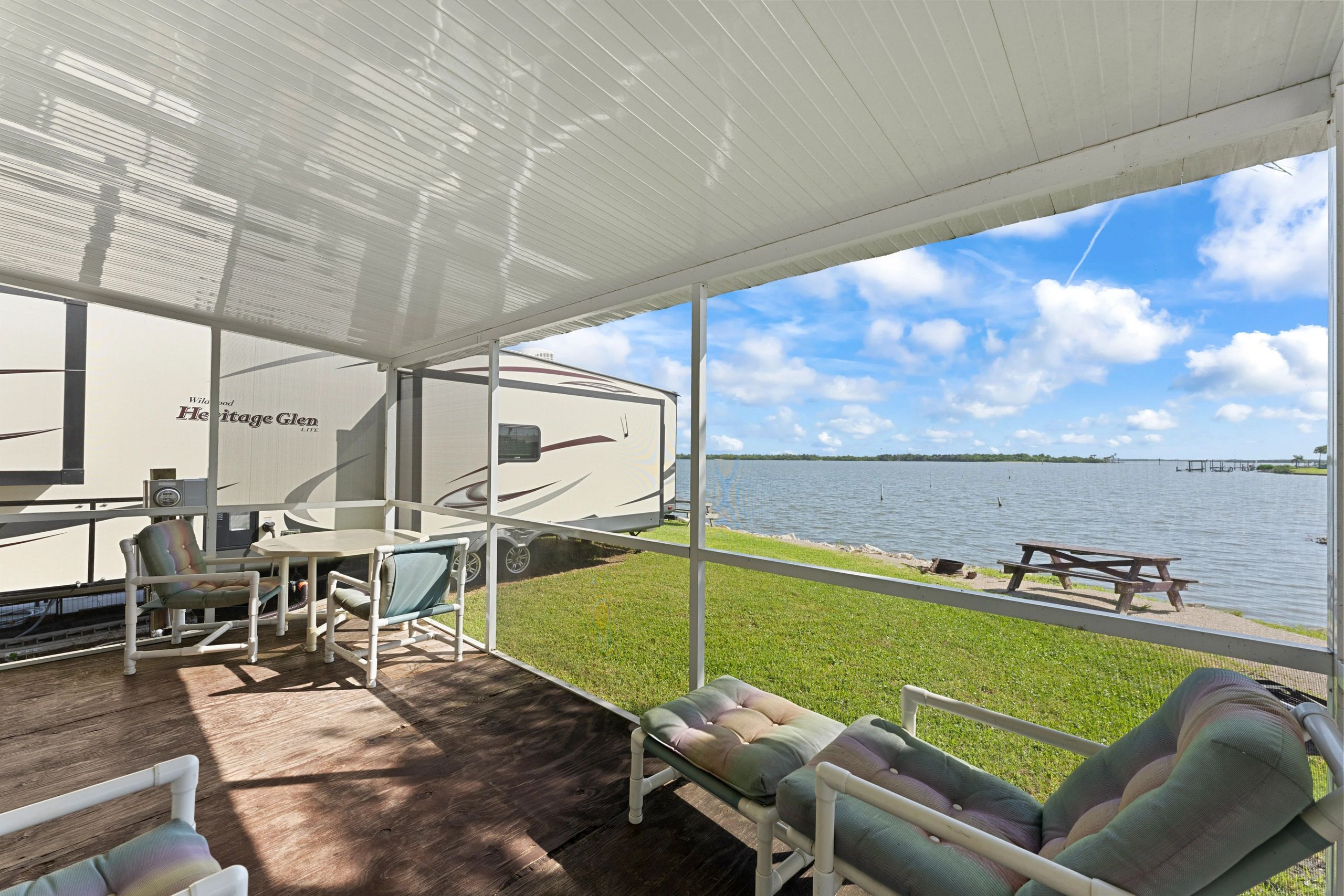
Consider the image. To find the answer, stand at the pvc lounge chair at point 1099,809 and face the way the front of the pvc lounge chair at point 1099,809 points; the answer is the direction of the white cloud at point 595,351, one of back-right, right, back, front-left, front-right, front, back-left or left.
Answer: front-right

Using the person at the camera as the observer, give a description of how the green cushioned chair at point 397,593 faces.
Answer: facing away from the viewer and to the left of the viewer

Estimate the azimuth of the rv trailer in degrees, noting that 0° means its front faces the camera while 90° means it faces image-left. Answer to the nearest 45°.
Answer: approximately 45°

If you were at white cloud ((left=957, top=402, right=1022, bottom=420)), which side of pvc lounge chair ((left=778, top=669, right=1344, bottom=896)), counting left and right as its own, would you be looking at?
right

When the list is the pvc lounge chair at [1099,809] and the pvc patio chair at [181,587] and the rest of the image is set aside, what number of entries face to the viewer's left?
1

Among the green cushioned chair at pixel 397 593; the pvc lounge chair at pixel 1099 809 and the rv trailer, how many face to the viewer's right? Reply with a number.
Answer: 0

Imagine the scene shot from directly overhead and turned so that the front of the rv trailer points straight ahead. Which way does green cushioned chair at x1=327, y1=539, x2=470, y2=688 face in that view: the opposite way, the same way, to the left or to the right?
to the right

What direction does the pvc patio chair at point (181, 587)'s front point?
to the viewer's right

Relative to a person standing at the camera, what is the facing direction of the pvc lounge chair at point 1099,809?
facing to the left of the viewer

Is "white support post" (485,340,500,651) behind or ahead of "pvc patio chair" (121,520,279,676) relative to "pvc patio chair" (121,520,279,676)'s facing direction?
ahead
